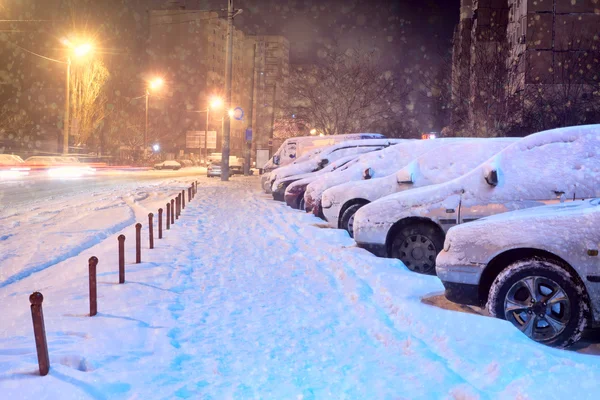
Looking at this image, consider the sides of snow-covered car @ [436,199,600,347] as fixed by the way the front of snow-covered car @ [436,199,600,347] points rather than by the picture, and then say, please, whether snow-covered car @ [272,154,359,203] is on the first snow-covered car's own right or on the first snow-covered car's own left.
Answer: on the first snow-covered car's own right

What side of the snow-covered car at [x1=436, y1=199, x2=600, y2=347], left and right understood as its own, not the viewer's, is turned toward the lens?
left

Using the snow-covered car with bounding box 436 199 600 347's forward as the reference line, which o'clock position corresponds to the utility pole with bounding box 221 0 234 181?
The utility pole is roughly at 2 o'clock from the snow-covered car.

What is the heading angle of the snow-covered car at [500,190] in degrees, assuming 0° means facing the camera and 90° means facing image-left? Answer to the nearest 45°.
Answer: approximately 90°

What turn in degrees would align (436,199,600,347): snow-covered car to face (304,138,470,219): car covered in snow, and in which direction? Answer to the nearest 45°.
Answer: approximately 45° to its right

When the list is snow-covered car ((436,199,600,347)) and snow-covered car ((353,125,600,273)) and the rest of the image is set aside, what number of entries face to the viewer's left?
2

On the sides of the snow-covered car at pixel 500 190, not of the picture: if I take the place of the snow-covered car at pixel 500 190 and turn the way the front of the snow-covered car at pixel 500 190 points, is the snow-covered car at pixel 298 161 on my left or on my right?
on my right

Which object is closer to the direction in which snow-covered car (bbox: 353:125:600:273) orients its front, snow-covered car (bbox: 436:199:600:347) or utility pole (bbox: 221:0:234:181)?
the utility pole

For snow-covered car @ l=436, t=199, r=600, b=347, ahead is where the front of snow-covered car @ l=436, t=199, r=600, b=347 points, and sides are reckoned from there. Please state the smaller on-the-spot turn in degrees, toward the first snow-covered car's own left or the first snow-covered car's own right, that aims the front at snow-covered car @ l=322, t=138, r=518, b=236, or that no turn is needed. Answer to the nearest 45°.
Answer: approximately 90° to the first snow-covered car's own right

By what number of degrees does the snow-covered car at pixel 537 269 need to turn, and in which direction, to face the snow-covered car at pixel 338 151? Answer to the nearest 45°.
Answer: approximately 45° to its right
